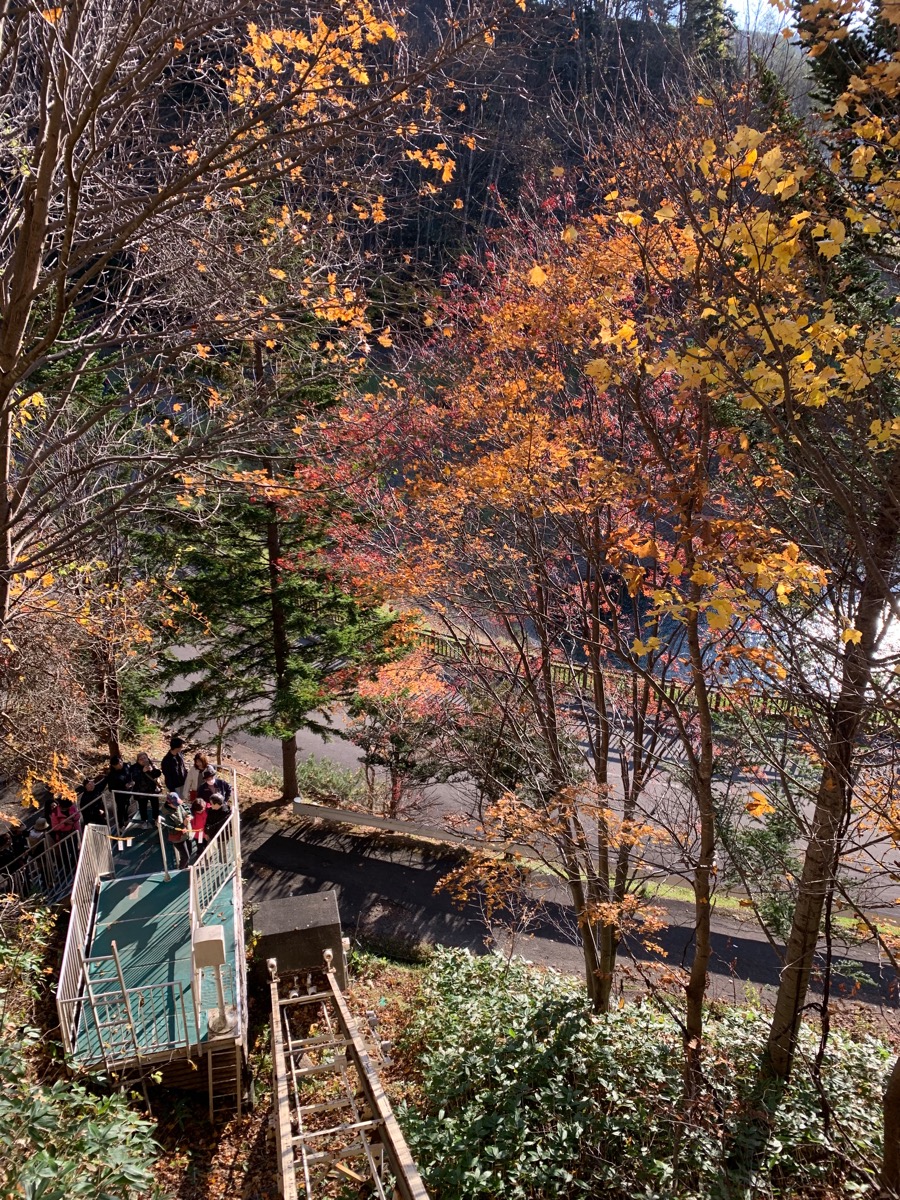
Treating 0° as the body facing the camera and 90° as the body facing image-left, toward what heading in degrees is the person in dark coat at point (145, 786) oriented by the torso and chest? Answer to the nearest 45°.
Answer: approximately 0°

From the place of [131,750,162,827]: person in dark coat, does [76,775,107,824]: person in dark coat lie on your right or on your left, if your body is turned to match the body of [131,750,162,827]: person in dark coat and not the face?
on your right

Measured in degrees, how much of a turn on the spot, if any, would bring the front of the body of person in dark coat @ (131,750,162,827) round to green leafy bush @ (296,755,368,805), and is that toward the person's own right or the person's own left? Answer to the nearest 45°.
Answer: approximately 135° to the person's own left

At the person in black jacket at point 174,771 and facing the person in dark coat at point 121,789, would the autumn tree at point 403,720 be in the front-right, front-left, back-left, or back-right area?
back-right

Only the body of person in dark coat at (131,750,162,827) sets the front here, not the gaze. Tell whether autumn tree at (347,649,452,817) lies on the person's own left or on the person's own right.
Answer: on the person's own left

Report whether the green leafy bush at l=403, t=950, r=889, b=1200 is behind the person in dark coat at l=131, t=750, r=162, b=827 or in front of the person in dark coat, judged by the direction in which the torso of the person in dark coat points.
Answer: in front

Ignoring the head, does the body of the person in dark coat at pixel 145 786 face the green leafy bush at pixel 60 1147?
yes

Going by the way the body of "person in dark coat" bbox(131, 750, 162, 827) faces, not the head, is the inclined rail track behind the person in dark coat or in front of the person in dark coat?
in front

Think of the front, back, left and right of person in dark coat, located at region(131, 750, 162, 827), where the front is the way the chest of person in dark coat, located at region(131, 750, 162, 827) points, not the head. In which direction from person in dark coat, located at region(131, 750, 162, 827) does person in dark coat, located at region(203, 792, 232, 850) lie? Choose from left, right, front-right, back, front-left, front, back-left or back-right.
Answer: front-left
